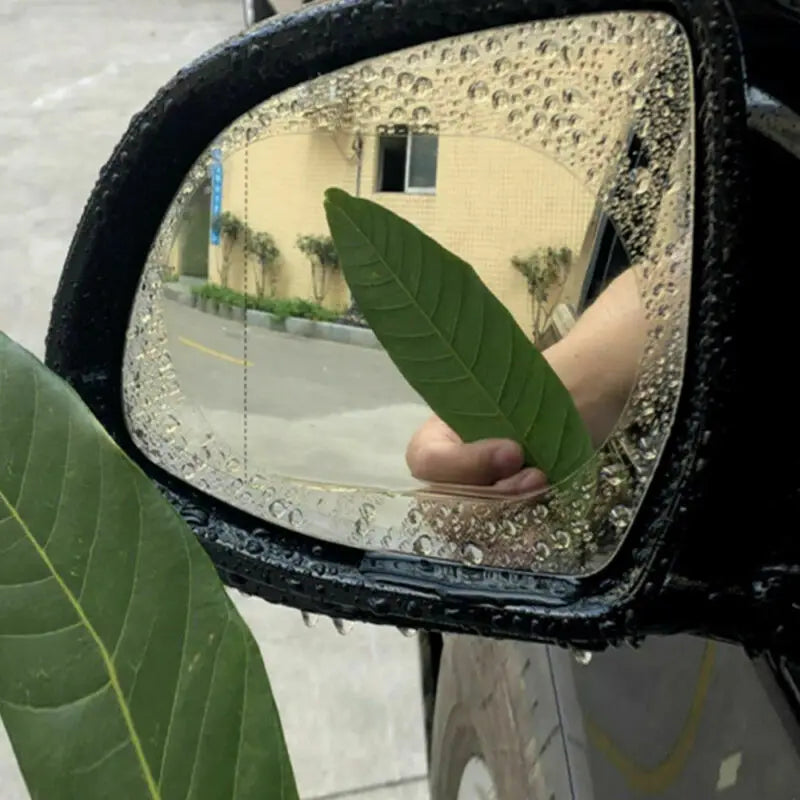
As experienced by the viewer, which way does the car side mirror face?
facing the viewer
